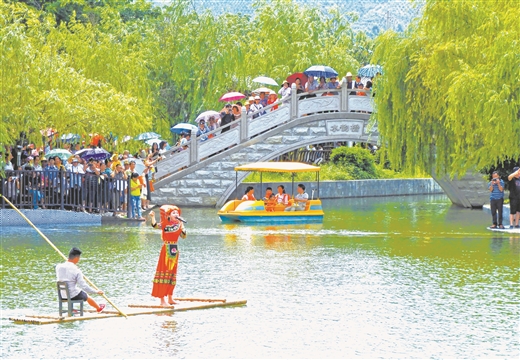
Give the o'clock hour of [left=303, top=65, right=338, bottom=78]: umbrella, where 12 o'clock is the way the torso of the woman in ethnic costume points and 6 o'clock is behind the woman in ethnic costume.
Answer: The umbrella is roughly at 8 o'clock from the woman in ethnic costume.

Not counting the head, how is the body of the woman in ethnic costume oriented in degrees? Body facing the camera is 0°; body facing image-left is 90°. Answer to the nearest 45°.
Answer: approximately 315°

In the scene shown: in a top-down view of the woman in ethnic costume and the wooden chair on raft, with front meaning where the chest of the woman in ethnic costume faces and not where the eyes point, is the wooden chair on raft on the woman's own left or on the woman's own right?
on the woman's own right

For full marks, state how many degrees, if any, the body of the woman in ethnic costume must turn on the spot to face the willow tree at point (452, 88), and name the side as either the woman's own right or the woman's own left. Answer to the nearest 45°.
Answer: approximately 90° to the woman's own left

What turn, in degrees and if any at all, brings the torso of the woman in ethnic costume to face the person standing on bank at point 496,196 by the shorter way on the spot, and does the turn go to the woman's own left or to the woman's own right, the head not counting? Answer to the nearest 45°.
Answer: approximately 90° to the woman's own left
